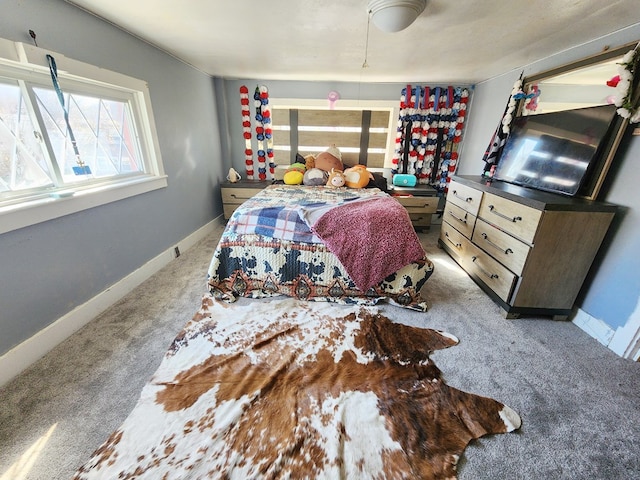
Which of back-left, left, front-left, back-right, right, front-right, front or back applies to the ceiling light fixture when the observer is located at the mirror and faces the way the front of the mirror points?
front

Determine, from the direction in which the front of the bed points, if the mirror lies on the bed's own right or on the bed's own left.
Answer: on the bed's own left

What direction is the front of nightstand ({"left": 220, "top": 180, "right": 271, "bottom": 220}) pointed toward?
toward the camera

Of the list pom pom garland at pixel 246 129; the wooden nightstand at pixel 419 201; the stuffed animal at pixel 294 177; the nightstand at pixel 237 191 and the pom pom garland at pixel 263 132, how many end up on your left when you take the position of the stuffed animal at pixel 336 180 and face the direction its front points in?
1

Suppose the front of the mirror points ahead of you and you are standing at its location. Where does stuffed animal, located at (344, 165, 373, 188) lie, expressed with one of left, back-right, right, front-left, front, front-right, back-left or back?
front-right

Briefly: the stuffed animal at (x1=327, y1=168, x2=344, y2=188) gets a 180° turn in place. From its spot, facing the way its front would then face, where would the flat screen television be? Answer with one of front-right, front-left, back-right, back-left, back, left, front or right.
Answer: back-right

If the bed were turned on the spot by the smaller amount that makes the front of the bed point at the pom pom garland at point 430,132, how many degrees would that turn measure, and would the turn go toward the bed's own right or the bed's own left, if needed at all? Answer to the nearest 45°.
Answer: approximately 135° to the bed's own left

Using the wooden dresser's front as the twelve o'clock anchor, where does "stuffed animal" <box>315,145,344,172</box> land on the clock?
The stuffed animal is roughly at 2 o'clock from the wooden dresser.

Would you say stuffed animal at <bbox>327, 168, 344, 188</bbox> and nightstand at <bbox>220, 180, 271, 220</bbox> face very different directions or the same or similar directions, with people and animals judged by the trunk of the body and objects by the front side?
same or similar directions

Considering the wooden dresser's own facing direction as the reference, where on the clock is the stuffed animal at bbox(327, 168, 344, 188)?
The stuffed animal is roughly at 2 o'clock from the wooden dresser.

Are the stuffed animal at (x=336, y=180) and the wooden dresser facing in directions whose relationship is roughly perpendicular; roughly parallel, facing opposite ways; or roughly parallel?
roughly perpendicular

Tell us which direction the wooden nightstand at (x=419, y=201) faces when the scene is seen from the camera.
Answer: facing the viewer

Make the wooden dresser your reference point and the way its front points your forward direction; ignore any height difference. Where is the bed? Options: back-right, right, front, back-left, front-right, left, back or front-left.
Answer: front

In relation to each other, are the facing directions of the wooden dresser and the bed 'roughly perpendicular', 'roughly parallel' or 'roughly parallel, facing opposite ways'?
roughly perpendicular

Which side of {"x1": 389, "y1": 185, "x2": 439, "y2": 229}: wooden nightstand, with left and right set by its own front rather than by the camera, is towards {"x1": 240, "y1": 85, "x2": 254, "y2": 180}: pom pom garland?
right

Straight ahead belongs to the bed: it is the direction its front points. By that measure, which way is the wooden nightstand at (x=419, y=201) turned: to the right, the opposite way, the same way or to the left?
the same way

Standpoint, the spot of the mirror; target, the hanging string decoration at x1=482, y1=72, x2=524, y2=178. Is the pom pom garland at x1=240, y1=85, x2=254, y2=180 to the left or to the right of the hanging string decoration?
left

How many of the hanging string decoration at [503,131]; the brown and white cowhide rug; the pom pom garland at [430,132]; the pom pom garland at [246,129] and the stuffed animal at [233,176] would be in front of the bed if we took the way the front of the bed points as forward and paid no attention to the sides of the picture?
1

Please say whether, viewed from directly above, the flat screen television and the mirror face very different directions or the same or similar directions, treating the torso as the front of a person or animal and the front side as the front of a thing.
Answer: same or similar directions

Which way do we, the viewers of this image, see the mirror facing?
facing the viewer and to the left of the viewer

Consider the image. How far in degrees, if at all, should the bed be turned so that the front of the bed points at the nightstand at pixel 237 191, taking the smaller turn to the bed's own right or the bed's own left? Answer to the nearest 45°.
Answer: approximately 135° to the bed's own right
